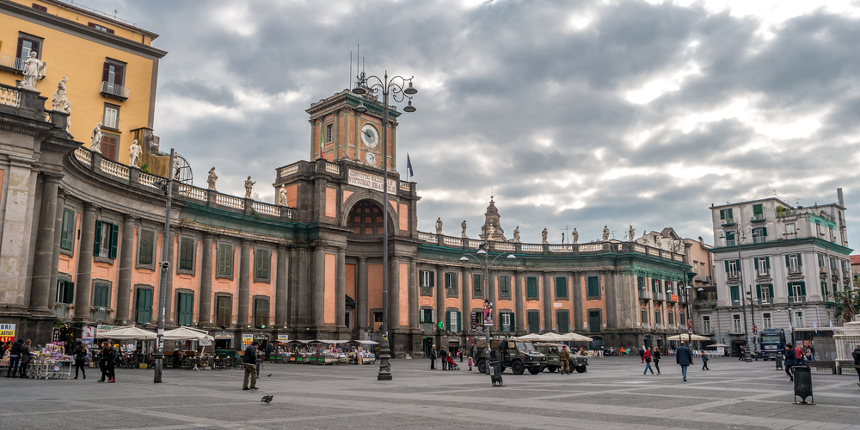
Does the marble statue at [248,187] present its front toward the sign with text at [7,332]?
no

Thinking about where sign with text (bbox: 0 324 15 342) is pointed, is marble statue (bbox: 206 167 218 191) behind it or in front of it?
behind

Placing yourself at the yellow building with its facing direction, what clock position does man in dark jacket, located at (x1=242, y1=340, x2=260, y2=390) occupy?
The man in dark jacket is roughly at 1 o'clock from the yellow building.

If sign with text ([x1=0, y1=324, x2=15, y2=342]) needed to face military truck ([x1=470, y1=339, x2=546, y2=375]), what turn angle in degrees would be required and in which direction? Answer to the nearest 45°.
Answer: approximately 90° to its left

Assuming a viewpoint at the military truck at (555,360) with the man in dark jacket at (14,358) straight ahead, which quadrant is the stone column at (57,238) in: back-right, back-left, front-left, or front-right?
front-right

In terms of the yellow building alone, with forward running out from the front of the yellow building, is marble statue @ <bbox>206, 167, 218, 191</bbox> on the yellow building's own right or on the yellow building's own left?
on the yellow building's own left

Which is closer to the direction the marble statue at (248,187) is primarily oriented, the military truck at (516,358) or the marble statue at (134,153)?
the military truck

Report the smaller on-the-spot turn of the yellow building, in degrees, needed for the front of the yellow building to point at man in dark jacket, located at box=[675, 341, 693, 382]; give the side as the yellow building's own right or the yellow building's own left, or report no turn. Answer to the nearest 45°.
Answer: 0° — it already faces them

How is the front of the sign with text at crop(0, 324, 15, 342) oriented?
toward the camera

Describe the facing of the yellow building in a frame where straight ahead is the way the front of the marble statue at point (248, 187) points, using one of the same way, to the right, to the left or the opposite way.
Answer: the same way

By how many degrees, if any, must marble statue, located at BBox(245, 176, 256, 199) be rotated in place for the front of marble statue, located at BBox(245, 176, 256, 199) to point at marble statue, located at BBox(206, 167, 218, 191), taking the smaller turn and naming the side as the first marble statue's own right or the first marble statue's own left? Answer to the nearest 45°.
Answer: approximately 90° to the first marble statue's own right

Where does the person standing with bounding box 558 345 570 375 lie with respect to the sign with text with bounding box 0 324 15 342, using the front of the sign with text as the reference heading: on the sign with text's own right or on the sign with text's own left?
on the sign with text's own left

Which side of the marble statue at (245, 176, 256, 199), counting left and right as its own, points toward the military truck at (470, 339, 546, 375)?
front

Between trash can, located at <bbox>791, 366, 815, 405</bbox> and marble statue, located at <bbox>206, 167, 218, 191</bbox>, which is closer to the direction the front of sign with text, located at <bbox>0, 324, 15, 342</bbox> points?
the trash can

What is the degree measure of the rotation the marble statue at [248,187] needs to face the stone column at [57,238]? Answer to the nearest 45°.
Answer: approximately 90° to its right

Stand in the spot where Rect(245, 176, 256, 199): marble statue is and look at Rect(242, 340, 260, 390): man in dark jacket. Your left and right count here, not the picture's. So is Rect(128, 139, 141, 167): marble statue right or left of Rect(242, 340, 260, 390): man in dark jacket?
right

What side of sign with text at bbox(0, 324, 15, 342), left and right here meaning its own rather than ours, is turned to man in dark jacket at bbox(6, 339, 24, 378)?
front
